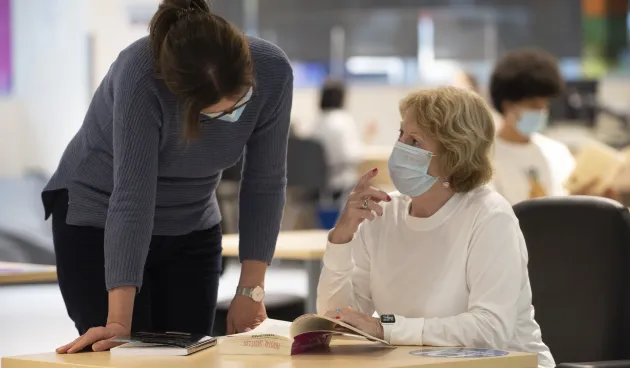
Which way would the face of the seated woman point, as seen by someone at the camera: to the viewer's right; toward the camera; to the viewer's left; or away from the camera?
to the viewer's left

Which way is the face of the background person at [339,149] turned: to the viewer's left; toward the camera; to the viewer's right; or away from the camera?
away from the camera

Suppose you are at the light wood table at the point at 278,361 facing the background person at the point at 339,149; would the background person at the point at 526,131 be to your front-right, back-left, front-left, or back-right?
front-right

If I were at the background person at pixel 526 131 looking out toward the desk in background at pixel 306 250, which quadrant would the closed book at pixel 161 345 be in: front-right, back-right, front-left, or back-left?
front-left

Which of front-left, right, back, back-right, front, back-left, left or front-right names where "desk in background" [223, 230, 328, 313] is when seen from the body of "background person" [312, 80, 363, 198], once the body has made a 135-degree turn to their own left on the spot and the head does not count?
front-left

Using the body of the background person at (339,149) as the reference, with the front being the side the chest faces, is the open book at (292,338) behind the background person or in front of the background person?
behind

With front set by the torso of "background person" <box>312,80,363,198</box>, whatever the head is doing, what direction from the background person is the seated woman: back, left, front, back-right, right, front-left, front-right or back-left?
back

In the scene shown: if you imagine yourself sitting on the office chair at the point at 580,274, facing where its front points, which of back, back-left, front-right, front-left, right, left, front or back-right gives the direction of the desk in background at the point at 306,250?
right

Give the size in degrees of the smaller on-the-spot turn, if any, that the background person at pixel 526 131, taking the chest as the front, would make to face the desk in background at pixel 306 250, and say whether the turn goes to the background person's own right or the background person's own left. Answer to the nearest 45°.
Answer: approximately 135° to the background person's own right

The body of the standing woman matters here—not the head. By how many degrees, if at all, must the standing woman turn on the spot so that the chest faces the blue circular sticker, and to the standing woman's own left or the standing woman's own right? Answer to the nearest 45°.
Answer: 0° — they already face it

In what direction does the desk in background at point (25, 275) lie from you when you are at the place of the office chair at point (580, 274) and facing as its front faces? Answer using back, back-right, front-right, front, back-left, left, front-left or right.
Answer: front-right

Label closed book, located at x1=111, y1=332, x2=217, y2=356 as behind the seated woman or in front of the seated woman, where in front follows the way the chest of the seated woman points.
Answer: in front

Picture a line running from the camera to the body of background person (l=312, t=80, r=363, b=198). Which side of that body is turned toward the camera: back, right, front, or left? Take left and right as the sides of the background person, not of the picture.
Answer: back
